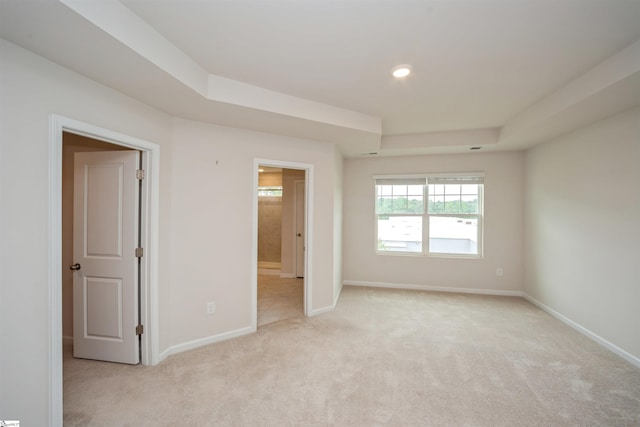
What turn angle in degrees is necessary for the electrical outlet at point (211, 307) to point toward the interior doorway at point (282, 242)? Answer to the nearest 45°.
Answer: approximately 135° to its left

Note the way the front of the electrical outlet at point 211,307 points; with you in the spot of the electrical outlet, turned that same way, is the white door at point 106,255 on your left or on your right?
on your right

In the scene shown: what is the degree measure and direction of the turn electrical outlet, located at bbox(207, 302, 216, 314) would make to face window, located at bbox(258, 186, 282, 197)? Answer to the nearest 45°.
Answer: approximately 180°

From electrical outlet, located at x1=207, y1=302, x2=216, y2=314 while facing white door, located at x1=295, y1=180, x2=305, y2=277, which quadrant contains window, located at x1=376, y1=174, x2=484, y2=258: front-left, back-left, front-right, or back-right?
front-right

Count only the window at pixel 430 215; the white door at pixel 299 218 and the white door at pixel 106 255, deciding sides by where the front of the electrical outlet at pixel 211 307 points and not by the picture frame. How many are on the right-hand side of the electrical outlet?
1

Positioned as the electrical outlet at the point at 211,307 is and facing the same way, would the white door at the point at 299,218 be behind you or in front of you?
behind

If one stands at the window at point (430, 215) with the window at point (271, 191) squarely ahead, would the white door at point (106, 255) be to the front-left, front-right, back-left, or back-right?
front-left

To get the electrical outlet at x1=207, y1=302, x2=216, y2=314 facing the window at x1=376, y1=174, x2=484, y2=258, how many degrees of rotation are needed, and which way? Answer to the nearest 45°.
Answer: approximately 90° to its left
